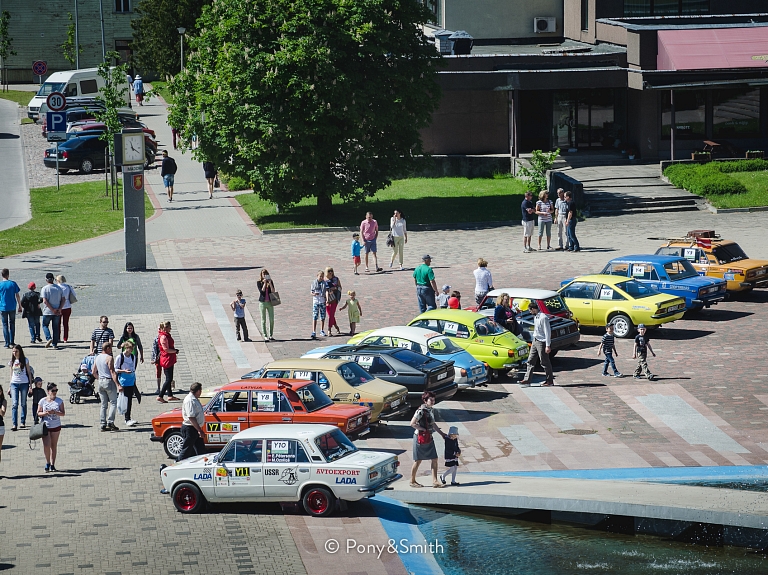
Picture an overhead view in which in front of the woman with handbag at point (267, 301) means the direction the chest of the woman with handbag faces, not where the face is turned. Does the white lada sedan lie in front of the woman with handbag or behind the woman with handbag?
in front

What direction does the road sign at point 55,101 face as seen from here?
toward the camera

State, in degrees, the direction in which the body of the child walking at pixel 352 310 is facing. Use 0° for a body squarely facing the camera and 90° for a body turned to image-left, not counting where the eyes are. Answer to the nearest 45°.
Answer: approximately 0°

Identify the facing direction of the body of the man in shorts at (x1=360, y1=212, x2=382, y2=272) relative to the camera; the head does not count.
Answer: toward the camera

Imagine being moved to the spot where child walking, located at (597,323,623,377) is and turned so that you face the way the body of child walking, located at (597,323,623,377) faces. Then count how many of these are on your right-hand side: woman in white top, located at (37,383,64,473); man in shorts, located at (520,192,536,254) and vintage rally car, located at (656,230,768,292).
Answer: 1

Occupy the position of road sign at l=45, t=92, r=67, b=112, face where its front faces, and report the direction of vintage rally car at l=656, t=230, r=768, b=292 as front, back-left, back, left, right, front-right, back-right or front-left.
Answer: front-left

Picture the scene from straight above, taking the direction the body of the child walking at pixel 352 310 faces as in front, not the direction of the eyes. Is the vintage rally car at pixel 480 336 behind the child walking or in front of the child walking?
in front

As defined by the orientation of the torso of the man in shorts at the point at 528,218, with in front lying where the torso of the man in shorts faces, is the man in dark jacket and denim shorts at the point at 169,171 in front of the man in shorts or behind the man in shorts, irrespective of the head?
behind

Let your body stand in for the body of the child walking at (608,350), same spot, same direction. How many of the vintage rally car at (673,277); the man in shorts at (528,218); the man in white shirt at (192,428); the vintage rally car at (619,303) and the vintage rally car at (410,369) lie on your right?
2

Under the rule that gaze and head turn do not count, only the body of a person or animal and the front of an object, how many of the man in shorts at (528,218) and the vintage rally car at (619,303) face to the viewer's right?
1

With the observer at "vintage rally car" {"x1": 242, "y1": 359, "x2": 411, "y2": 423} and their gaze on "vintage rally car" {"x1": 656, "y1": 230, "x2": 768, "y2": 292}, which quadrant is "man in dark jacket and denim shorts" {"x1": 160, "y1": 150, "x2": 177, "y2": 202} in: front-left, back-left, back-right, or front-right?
front-left

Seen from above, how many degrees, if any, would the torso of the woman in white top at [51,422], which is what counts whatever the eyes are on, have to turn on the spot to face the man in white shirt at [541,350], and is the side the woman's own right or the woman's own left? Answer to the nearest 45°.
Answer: approximately 90° to the woman's own left
